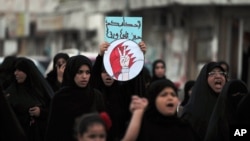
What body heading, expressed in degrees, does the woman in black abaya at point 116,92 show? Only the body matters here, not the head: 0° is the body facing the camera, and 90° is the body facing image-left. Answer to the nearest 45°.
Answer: approximately 0°

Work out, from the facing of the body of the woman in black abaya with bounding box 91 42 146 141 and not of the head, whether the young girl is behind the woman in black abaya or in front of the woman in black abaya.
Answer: in front

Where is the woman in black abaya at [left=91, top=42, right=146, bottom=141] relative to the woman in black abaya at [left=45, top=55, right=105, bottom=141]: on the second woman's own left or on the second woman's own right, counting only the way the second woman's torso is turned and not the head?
on the second woman's own left

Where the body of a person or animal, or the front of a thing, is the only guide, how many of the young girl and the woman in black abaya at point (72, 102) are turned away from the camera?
0

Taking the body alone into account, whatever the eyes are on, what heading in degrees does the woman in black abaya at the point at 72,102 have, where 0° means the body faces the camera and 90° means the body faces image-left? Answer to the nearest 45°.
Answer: approximately 315°
